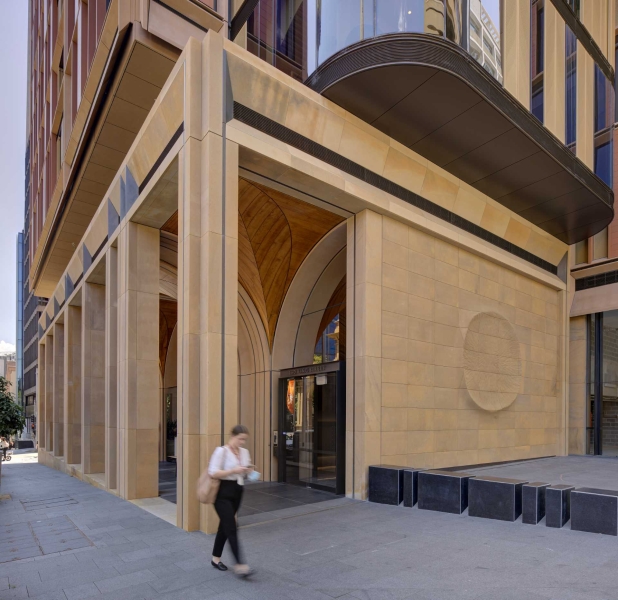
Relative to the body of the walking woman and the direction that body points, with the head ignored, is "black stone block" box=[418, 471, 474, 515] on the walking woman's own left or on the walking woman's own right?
on the walking woman's own left

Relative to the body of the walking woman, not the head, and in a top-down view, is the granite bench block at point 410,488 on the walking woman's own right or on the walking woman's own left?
on the walking woman's own left

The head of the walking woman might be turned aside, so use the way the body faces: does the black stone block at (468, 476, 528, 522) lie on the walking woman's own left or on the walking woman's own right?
on the walking woman's own left

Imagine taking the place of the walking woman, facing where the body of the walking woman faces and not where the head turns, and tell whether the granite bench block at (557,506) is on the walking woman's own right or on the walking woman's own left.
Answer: on the walking woman's own left
